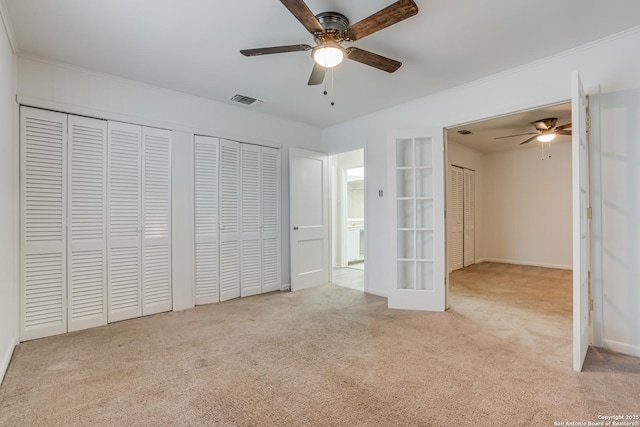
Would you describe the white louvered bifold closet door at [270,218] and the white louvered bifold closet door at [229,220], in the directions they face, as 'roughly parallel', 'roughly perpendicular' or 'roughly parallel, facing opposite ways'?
roughly parallel

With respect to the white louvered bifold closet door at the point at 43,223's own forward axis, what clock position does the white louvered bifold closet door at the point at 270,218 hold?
the white louvered bifold closet door at the point at 270,218 is roughly at 9 o'clock from the white louvered bifold closet door at the point at 43,223.

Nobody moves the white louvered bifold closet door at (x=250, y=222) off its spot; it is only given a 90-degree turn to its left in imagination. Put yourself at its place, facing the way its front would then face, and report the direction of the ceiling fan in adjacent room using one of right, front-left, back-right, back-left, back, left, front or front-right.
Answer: front-right

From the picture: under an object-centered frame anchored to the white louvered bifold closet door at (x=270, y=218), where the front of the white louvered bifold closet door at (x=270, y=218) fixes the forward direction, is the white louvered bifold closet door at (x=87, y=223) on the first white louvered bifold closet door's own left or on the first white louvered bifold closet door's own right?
on the first white louvered bifold closet door's own right

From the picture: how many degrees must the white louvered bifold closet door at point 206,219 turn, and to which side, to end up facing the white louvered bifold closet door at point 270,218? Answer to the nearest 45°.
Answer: approximately 45° to its left

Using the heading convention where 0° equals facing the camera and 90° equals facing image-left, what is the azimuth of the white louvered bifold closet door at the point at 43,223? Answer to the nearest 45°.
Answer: approximately 0°

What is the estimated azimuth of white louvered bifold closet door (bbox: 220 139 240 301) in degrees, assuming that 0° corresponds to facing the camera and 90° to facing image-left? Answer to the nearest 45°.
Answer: approximately 315°

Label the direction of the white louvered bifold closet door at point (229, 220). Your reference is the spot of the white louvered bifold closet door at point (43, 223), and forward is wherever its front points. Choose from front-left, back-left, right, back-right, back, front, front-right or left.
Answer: left

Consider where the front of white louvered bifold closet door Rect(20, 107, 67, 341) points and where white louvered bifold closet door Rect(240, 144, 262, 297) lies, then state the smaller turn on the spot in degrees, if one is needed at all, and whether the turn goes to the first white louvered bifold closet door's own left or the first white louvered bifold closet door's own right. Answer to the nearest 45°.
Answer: approximately 90° to the first white louvered bifold closet door's own left

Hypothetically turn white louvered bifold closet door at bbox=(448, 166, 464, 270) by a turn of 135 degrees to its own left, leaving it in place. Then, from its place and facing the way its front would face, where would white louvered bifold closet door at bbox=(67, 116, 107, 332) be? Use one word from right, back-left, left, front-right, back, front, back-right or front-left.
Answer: back-left

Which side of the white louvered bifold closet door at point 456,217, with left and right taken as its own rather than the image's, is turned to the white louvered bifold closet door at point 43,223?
right

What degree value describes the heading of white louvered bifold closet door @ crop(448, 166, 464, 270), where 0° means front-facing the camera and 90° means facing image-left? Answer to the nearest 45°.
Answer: approximately 315°

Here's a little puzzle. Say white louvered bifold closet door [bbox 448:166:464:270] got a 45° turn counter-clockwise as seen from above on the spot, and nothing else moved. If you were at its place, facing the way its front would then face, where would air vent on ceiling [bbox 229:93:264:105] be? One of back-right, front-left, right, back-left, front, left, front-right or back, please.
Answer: back-right

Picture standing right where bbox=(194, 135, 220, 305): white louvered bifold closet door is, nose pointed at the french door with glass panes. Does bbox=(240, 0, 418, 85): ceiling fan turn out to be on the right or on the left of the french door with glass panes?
right

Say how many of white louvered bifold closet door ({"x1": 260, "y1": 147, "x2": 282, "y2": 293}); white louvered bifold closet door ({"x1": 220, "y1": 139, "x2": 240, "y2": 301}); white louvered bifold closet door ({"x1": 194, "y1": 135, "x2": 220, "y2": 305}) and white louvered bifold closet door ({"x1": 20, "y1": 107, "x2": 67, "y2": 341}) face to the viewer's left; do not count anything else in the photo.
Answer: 0

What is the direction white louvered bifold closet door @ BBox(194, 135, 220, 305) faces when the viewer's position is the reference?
facing the viewer and to the right of the viewer
